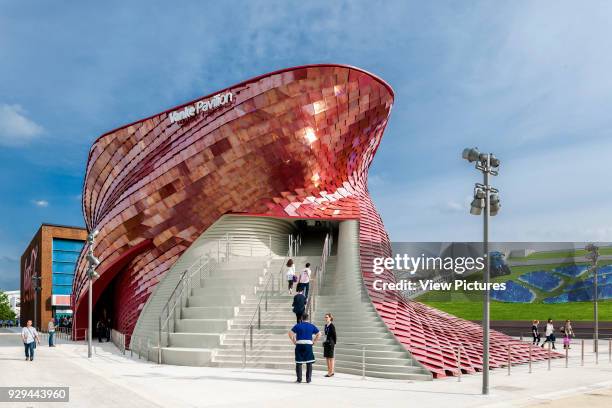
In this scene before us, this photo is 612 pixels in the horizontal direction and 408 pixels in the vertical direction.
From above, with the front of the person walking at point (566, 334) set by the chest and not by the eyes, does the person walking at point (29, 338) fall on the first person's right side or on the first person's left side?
on the first person's right side

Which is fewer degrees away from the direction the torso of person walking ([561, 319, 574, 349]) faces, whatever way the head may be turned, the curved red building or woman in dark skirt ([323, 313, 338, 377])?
the woman in dark skirt

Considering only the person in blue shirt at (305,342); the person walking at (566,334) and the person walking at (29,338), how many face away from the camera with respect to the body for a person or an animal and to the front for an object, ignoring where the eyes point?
1

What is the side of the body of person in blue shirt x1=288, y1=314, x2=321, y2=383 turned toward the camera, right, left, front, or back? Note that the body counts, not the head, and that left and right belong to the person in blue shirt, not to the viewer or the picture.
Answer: back

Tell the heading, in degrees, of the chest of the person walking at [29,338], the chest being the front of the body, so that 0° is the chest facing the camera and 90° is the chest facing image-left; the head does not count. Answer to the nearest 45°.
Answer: approximately 0°

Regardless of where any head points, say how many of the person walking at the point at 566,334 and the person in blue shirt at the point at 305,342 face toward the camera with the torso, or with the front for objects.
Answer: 1

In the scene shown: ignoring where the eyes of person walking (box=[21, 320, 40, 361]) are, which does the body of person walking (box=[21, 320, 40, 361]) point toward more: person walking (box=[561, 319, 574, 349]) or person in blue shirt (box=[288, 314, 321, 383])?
the person in blue shirt
